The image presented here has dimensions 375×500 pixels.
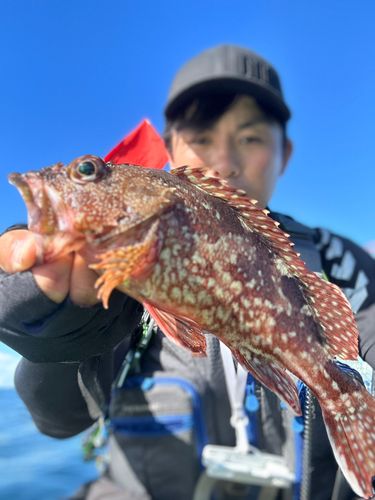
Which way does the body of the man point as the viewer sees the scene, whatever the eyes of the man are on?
toward the camera

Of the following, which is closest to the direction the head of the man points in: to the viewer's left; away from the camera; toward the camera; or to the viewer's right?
toward the camera

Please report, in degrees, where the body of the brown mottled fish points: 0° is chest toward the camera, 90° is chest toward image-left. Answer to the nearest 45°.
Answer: approximately 90°
